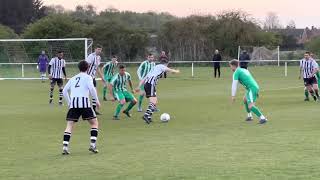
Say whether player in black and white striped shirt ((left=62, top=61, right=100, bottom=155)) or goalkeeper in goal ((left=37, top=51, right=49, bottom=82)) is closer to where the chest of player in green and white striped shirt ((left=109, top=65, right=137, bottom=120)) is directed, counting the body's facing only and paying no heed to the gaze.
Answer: the player in black and white striped shirt

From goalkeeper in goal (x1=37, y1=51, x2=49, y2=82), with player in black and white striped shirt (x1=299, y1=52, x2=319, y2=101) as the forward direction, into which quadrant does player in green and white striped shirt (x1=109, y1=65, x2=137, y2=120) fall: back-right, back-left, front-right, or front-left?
front-right

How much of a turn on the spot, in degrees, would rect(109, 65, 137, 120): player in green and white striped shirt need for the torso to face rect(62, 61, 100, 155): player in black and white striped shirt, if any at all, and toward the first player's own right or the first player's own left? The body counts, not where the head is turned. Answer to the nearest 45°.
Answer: approximately 45° to the first player's own right

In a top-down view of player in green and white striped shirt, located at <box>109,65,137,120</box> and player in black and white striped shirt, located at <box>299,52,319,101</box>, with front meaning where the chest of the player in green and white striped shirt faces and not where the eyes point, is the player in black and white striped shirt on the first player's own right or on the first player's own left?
on the first player's own left

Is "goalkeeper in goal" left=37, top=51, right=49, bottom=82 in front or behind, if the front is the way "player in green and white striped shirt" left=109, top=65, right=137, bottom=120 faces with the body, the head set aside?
behind
